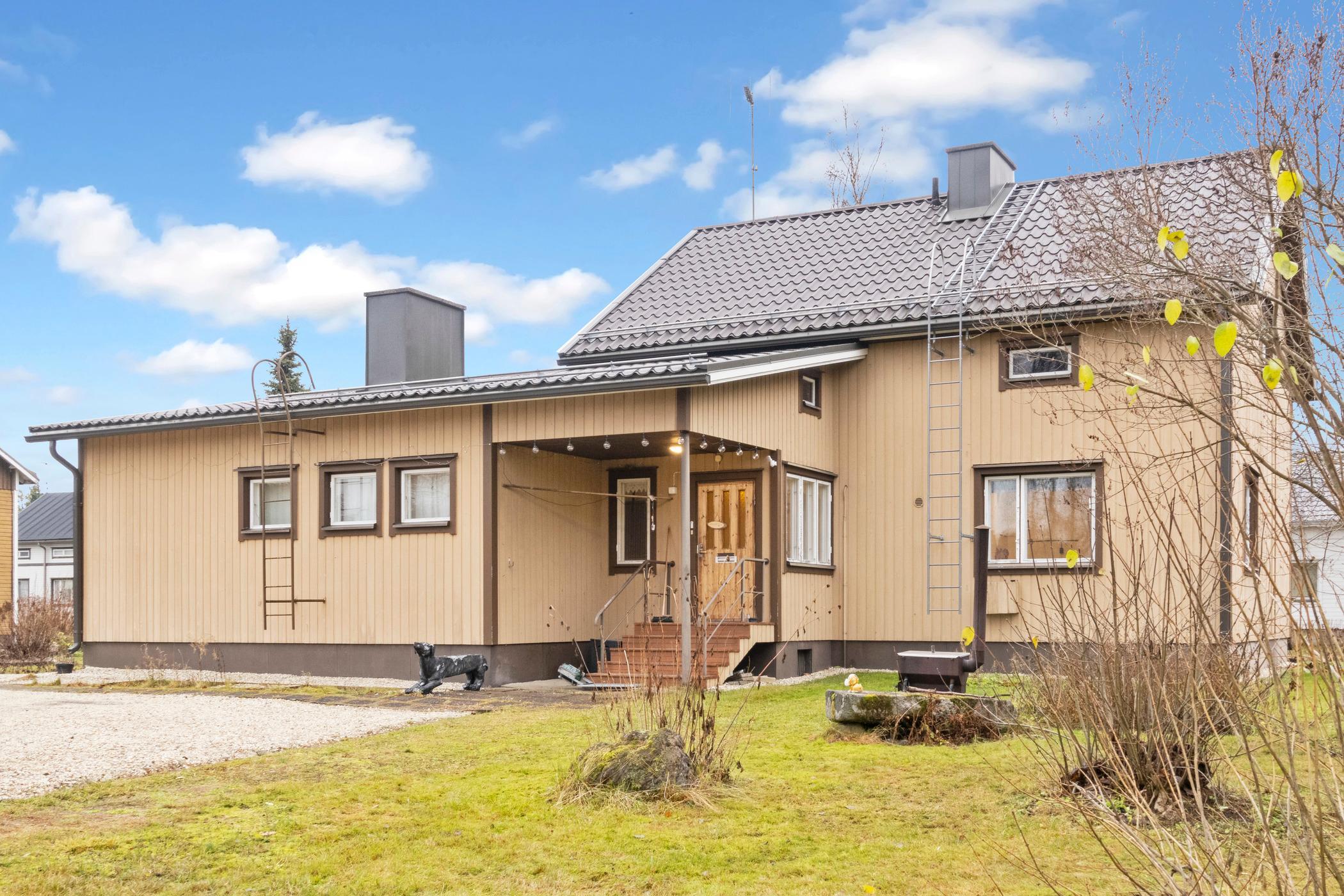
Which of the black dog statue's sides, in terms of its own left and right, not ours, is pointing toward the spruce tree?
right

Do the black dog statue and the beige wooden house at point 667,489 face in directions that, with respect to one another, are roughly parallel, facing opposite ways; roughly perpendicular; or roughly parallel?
roughly perpendicular

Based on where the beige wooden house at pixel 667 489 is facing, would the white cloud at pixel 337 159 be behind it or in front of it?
behind

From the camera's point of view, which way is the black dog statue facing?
to the viewer's left

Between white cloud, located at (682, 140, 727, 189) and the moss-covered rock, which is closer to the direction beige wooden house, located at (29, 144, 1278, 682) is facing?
the moss-covered rock

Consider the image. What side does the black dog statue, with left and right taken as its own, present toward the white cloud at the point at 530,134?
right

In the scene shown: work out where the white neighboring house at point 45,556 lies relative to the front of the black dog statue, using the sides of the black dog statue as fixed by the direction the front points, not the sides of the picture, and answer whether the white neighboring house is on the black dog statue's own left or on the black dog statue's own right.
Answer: on the black dog statue's own right

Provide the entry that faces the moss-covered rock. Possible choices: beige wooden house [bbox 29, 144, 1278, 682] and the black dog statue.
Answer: the beige wooden house

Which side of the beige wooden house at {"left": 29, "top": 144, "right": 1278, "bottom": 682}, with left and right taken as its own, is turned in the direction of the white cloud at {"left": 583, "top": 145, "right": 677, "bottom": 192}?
back

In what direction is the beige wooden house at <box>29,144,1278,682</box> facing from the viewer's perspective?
toward the camera

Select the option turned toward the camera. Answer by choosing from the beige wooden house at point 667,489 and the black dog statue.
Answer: the beige wooden house
